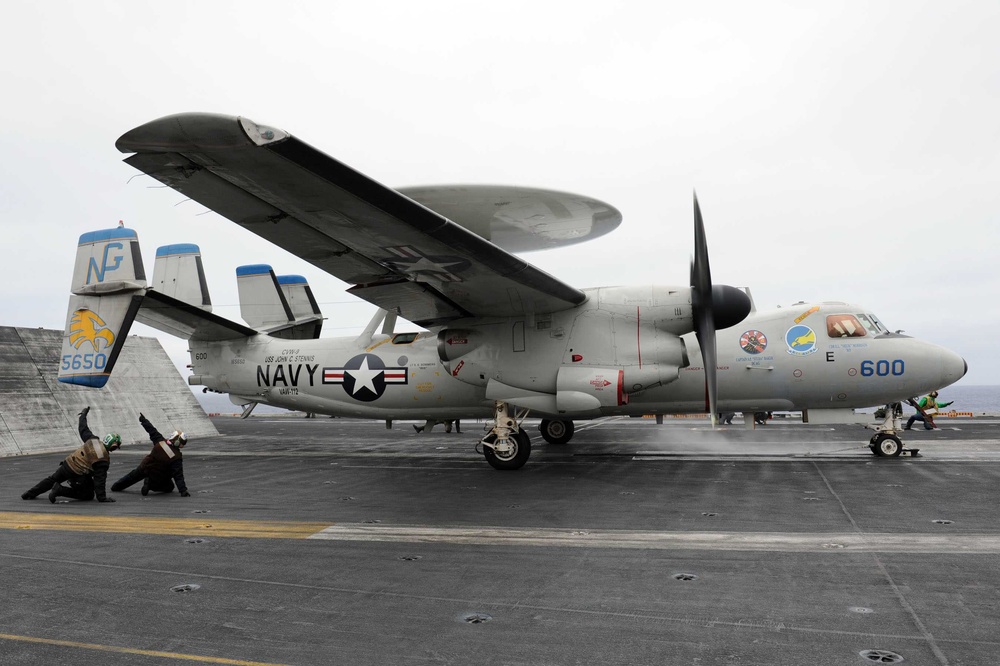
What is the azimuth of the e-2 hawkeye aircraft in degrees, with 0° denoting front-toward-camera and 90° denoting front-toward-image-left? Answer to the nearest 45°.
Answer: approximately 270°

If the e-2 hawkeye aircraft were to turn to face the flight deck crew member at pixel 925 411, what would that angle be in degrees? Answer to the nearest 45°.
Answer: approximately 45° to its left

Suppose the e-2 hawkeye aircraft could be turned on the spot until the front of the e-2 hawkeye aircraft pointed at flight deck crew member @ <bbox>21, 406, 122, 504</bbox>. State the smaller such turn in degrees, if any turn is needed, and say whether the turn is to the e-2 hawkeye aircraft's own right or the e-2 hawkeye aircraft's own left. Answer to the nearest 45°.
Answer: approximately 135° to the e-2 hawkeye aircraft's own right

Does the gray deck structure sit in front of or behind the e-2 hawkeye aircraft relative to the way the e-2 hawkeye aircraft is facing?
behind

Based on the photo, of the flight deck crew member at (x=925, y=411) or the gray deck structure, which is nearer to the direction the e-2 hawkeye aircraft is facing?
the flight deck crew member

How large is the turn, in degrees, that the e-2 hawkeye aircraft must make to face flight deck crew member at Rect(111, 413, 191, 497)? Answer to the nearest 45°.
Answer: approximately 135° to its right
